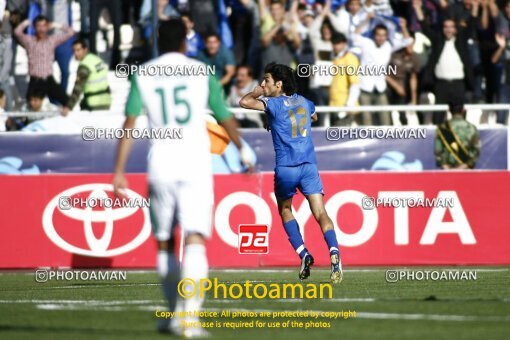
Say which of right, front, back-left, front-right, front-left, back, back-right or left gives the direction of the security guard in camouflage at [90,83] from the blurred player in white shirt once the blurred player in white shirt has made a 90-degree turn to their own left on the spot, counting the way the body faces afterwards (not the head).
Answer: right

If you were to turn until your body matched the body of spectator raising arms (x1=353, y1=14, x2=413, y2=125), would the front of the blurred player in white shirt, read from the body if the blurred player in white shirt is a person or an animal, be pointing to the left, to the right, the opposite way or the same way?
the opposite way

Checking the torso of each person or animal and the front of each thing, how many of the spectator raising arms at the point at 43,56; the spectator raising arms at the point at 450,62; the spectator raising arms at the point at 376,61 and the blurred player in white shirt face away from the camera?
1

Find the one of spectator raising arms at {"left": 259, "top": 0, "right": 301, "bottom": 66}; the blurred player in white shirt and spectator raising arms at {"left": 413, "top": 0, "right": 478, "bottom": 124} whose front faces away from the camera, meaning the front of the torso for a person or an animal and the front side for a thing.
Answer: the blurred player in white shirt

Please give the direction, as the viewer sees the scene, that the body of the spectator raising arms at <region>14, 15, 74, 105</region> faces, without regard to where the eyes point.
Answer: toward the camera

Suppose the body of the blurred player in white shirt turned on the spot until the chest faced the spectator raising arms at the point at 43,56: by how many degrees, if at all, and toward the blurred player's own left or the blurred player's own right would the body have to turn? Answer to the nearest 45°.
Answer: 0° — they already face them

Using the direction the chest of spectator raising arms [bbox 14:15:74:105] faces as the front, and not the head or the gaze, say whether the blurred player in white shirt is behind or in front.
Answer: in front

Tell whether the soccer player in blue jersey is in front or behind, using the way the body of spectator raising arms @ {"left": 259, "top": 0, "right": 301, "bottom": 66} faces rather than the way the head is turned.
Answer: in front

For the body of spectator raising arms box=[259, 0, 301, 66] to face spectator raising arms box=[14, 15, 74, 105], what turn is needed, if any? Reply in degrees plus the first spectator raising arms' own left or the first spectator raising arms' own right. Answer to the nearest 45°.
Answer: approximately 90° to the first spectator raising arms' own right

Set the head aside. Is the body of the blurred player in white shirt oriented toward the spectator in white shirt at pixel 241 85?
yes

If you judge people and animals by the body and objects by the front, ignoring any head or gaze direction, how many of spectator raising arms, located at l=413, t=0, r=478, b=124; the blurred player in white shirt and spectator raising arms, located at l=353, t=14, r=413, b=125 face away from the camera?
1

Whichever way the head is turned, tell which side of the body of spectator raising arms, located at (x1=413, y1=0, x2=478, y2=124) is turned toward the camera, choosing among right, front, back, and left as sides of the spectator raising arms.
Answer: front

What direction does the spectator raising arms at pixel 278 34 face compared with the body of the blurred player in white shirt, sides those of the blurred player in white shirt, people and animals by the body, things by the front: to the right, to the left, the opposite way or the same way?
the opposite way

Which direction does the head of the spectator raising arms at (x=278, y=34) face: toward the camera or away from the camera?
toward the camera

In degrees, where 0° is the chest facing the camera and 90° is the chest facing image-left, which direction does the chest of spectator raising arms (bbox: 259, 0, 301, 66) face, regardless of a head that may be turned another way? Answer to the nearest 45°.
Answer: approximately 0°

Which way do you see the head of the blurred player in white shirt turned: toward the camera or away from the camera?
away from the camera

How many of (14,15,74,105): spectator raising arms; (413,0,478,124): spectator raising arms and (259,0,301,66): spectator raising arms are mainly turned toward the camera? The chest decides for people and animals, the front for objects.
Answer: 3
